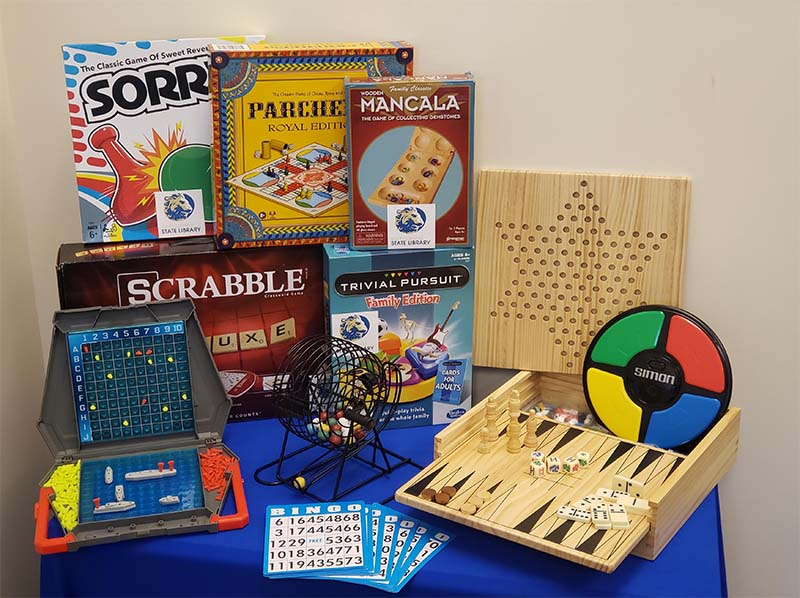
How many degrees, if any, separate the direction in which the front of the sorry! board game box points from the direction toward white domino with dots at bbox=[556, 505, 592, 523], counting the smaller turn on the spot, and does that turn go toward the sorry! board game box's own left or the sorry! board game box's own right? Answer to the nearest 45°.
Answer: approximately 45° to the sorry! board game box's own left

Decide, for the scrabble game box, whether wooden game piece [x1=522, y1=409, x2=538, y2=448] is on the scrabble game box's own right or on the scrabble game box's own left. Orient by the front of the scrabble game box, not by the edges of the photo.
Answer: on the scrabble game box's own left

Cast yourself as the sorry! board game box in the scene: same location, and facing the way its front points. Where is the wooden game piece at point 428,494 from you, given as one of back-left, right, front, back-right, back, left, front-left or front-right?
front-left

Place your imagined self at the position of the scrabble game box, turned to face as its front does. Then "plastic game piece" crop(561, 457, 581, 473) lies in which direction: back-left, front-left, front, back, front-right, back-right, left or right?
front-left

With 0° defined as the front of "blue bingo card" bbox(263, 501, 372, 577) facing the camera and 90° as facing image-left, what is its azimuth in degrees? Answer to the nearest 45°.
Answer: approximately 0°

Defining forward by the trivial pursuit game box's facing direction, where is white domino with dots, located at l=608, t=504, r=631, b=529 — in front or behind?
in front
